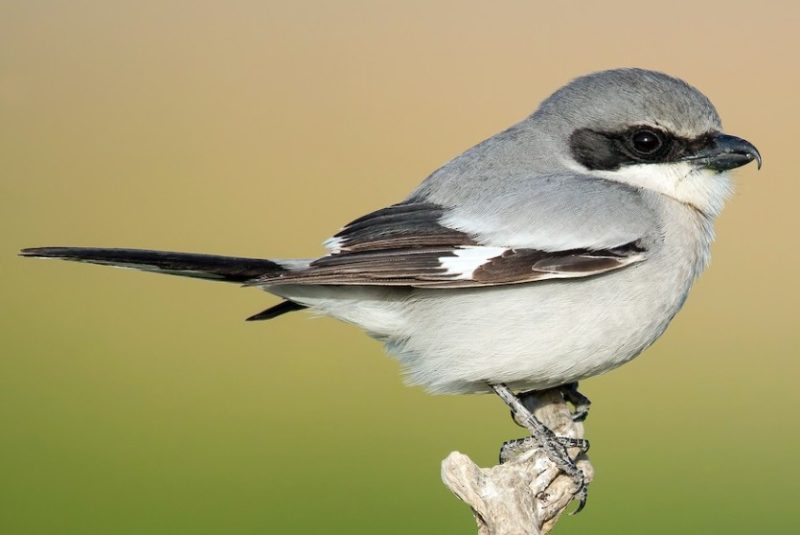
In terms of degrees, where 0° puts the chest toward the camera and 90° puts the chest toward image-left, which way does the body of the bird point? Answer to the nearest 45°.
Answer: approximately 270°
